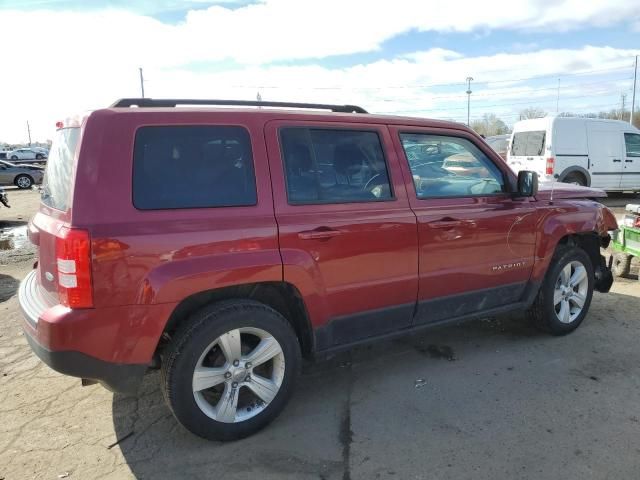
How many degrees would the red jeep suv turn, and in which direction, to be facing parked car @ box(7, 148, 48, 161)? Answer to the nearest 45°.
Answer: approximately 90° to its left

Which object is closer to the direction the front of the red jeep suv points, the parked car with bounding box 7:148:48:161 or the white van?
the white van

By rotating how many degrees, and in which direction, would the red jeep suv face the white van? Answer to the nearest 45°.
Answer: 0° — it already faces it

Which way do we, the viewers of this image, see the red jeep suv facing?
facing away from the viewer and to the right of the viewer

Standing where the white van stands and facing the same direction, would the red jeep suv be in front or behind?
behind

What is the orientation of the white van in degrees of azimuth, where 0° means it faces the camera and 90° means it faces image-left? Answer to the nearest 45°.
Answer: approximately 225°

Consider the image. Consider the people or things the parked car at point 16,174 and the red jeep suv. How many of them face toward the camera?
0

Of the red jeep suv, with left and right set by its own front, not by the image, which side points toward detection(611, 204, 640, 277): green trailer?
front

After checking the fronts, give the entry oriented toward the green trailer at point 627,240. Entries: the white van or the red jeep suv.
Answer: the red jeep suv
